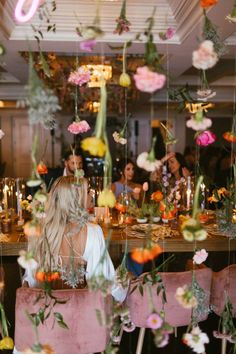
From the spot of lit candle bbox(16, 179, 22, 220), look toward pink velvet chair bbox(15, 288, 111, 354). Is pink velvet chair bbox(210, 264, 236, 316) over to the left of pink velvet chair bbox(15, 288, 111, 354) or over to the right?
left

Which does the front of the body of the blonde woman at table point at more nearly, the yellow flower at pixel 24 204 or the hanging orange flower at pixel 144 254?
the yellow flower

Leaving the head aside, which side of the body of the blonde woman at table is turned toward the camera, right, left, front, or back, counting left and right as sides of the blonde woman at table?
back

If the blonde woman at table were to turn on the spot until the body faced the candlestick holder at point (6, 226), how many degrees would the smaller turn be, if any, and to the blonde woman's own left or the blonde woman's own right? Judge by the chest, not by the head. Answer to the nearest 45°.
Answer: approximately 45° to the blonde woman's own left

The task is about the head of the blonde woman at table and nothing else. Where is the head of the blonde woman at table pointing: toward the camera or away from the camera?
away from the camera

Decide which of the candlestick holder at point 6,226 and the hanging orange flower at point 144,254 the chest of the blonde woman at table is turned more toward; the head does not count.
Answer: the candlestick holder
